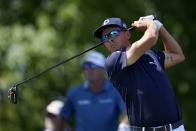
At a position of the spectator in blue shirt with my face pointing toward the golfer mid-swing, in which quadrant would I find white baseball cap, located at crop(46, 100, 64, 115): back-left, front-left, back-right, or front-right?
back-right

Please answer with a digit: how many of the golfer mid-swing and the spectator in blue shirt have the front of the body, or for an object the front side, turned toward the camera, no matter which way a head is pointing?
2

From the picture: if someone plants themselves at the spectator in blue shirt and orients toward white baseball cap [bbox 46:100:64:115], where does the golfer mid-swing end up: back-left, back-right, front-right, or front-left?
back-left

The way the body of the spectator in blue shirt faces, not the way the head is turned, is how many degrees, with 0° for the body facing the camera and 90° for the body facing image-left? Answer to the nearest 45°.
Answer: approximately 0°
